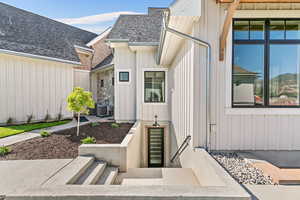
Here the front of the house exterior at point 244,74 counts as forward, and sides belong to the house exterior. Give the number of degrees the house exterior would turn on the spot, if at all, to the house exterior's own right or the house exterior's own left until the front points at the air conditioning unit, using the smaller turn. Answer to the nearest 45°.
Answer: approximately 135° to the house exterior's own right

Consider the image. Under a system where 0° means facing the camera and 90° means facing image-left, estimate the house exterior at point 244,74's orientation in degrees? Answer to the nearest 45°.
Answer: approximately 0°

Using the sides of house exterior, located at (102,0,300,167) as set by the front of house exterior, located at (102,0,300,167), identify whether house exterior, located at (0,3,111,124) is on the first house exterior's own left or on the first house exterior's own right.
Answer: on the first house exterior's own right
